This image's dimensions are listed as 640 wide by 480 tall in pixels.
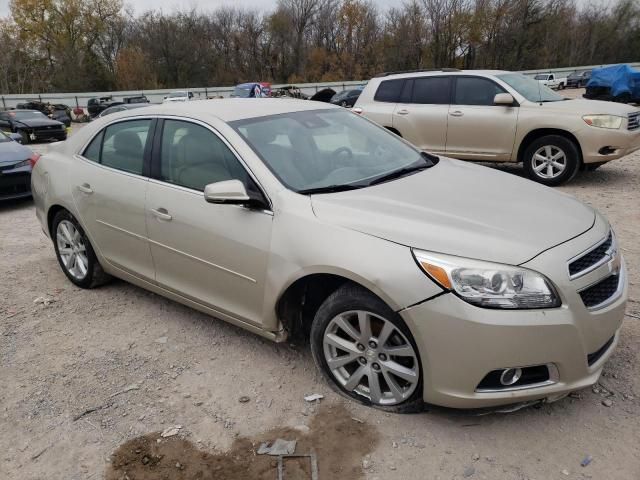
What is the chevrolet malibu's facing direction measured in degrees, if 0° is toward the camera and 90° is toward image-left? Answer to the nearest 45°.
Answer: approximately 315°

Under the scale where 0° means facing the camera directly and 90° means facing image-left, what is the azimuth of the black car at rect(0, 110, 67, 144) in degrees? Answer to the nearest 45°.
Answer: approximately 315°

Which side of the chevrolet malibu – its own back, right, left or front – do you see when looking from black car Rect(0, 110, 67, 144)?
back

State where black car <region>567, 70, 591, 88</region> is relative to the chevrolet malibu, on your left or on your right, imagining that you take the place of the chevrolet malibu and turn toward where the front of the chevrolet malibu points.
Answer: on your left

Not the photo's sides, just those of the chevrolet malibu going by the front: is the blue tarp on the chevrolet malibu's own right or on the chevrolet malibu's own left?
on the chevrolet malibu's own left
